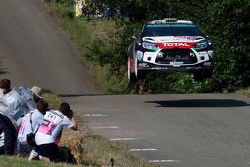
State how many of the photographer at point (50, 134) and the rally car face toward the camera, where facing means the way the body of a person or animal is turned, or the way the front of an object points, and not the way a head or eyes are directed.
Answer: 1

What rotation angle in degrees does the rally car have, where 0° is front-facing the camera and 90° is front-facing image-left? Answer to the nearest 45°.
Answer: approximately 0°

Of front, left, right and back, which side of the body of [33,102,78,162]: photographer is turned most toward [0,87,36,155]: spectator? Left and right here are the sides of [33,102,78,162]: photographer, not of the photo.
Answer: left

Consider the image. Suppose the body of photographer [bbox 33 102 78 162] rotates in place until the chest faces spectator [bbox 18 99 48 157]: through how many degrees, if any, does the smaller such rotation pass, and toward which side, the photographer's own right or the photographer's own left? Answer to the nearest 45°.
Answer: approximately 90° to the photographer's own left

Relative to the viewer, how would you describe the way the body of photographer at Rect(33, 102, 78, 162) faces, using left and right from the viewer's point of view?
facing away from the viewer and to the right of the viewer
